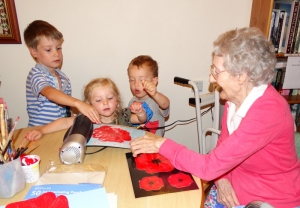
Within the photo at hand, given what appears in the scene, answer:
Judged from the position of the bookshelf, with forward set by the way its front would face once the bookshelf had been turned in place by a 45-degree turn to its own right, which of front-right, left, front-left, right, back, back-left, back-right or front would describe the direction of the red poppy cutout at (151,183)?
front

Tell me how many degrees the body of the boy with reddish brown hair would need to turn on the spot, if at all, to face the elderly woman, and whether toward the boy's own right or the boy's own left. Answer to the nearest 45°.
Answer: approximately 90° to the boy's own left

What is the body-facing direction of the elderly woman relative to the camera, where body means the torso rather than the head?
to the viewer's left

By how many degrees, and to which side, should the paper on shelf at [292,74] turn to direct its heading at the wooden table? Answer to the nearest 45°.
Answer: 0° — it already faces it

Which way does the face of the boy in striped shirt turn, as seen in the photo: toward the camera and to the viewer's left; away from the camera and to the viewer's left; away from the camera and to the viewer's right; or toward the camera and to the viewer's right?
toward the camera and to the viewer's right

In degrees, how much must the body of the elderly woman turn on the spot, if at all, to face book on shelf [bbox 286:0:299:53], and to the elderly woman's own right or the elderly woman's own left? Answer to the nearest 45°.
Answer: approximately 90° to the elderly woman's own right

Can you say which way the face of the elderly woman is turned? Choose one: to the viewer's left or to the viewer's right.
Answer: to the viewer's left

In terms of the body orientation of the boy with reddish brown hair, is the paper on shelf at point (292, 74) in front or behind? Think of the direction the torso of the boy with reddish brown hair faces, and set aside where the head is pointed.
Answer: behind

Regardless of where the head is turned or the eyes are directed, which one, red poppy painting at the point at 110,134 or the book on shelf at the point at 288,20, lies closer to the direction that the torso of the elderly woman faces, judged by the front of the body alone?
the red poppy painting

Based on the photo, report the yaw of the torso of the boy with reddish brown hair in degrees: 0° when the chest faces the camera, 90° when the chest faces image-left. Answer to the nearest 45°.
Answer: approximately 45°

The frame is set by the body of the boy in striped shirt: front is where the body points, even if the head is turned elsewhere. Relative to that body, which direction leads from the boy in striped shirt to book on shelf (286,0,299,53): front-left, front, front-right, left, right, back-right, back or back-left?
front-left

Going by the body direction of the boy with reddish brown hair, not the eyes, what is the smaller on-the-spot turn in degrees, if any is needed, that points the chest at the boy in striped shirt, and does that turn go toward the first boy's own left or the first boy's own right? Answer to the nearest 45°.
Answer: approximately 45° to the first boy's own right

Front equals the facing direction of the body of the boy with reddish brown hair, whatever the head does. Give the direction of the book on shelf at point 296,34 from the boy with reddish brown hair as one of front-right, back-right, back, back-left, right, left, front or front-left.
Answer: back-left
